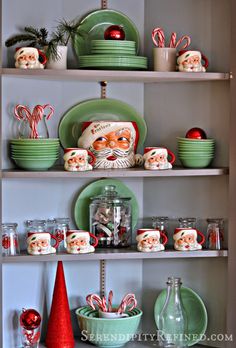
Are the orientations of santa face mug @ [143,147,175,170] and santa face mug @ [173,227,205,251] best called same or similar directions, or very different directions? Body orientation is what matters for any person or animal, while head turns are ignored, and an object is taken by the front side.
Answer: same or similar directions

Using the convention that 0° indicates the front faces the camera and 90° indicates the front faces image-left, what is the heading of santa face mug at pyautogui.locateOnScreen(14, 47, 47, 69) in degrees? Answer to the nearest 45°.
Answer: approximately 0°

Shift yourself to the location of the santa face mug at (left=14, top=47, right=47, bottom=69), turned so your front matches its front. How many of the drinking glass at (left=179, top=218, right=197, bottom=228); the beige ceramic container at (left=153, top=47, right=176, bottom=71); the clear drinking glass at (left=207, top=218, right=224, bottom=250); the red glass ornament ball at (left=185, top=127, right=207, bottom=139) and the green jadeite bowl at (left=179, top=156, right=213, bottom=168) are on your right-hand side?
0

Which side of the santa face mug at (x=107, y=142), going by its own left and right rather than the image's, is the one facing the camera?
front

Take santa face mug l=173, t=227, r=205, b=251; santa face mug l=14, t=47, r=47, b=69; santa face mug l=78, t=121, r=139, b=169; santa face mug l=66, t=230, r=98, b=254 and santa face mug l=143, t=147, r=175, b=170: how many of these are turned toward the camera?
5

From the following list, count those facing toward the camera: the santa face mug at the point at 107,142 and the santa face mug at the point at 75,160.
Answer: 2

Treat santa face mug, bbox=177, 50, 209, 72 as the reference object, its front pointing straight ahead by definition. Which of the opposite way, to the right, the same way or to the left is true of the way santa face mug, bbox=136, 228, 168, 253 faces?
the same way

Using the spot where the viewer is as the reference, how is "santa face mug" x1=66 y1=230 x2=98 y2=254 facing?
facing the viewer

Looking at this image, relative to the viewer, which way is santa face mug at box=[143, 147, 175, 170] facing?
toward the camera

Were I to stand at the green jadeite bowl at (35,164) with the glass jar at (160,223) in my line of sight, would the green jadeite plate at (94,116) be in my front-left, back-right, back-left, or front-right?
front-left

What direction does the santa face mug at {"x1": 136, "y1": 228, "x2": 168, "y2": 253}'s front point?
toward the camera

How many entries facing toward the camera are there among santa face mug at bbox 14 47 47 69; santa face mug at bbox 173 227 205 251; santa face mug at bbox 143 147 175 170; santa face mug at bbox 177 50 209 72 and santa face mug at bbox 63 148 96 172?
5
